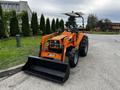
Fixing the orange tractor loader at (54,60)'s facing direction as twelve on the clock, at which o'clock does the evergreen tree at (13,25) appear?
The evergreen tree is roughly at 4 o'clock from the orange tractor loader.

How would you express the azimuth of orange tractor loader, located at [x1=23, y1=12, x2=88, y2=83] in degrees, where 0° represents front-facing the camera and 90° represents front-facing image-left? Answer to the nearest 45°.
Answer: approximately 45°

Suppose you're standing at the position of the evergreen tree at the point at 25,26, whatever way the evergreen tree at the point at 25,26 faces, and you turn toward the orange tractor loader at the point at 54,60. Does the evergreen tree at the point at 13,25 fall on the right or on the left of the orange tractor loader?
right

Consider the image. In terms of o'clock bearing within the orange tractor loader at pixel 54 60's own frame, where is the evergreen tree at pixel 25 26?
The evergreen tree is roughly at 4 o'clock from the orange tractor loader.

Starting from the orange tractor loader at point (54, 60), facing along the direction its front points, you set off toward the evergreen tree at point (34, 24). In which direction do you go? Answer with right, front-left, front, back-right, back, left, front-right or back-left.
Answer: back-right
